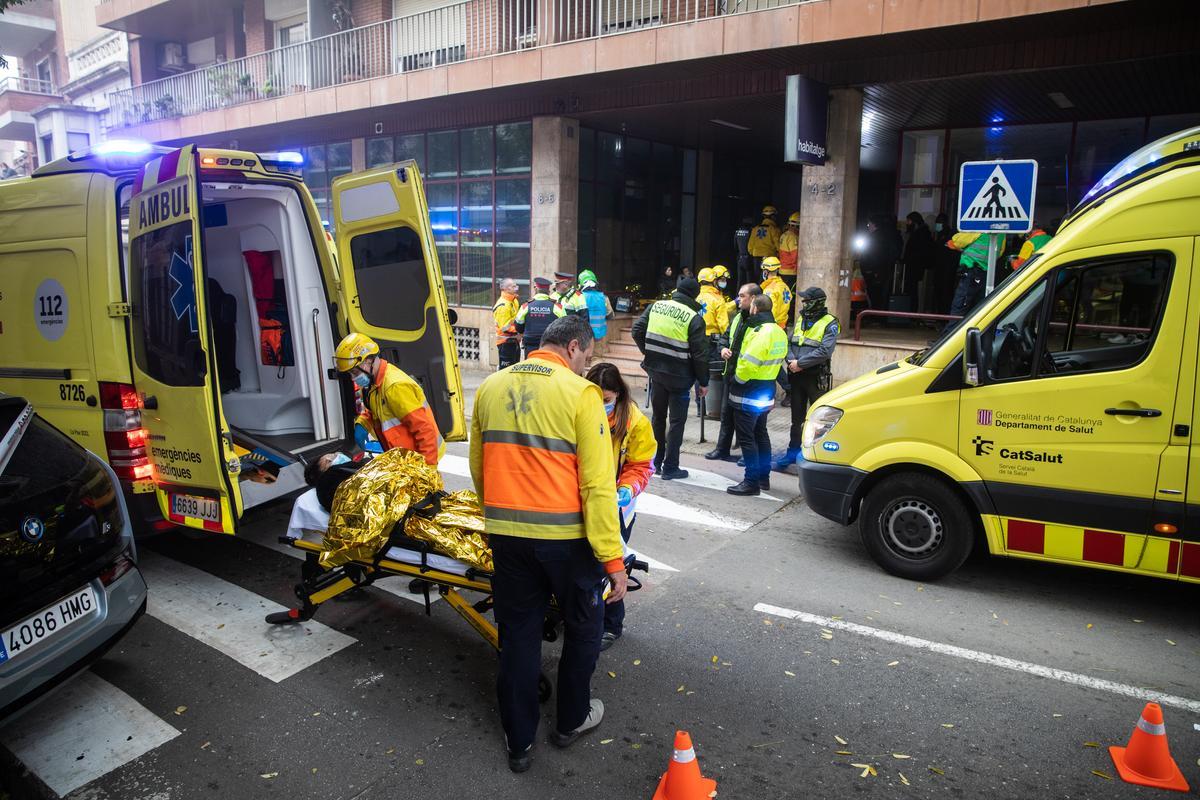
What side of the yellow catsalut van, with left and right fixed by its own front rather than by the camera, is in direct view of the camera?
left

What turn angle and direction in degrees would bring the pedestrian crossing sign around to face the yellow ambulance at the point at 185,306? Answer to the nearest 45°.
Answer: approximately 45° to its right

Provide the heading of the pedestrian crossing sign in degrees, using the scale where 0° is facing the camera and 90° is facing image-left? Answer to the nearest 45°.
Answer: approximately 0°

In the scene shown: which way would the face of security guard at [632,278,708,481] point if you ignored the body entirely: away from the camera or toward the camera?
away from the camera

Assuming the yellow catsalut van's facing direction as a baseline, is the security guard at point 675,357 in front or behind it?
in front

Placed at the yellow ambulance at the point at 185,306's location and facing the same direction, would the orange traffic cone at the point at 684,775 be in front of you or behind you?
behind

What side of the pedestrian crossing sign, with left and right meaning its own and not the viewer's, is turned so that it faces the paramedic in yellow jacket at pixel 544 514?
front

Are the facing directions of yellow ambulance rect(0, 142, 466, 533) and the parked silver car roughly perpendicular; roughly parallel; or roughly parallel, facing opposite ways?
roughly parallel

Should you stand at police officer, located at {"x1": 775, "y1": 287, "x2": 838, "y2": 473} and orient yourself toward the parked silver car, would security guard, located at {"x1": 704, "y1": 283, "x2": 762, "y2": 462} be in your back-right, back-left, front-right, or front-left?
front-right
